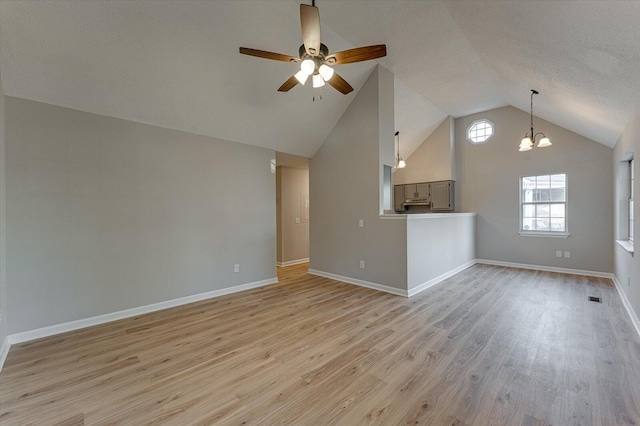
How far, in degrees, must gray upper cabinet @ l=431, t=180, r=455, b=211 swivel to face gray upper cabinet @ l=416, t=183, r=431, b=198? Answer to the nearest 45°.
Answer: approximately 90° to its right

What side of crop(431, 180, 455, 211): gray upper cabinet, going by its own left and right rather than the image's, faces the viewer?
front

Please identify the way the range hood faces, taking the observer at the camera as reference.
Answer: facing the viewer

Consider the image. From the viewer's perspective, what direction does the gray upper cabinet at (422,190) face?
toward the camera

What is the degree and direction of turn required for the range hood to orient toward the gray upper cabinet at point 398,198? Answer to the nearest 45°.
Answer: approximately 90° to its right

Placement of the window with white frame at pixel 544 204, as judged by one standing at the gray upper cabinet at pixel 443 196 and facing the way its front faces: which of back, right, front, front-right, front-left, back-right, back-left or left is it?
left

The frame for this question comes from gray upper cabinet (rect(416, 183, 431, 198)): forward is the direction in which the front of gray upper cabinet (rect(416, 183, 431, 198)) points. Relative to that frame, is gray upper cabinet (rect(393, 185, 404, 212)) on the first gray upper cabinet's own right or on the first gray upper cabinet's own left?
on the first gray upper cabinet's own right

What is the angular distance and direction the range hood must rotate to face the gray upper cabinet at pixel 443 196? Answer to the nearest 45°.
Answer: approximately 90° to its left

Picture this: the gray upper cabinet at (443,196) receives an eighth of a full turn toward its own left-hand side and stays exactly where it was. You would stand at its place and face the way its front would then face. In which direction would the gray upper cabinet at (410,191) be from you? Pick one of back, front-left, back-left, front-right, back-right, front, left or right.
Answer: back-right

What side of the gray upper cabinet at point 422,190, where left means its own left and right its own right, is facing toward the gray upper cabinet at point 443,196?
left

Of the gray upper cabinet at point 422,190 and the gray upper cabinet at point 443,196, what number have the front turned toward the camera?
2

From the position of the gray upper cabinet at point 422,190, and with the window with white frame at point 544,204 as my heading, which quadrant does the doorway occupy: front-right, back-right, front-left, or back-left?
back-right

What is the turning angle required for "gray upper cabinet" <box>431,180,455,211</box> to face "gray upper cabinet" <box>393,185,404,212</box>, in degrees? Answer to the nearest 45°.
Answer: approximately 90° to its right
